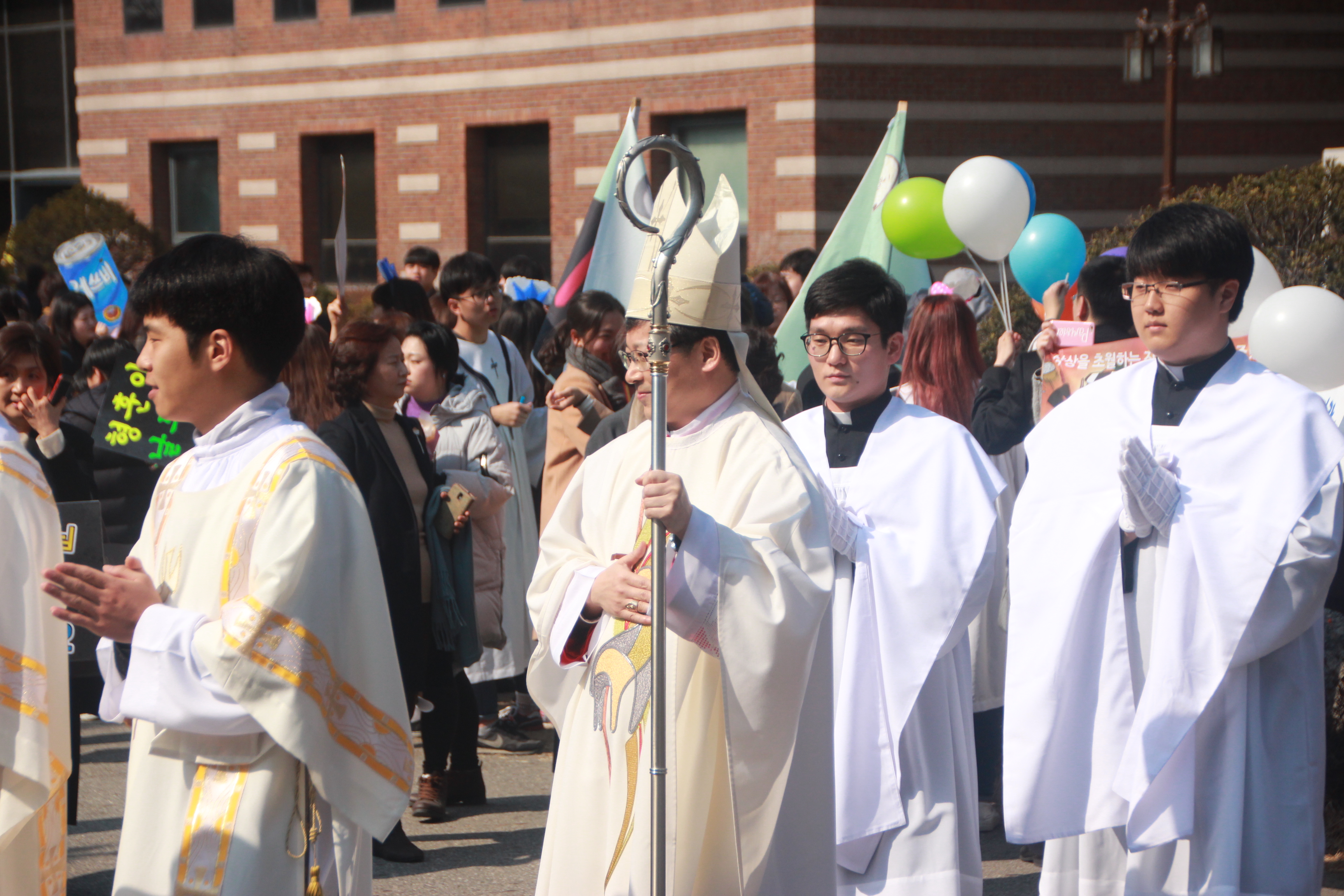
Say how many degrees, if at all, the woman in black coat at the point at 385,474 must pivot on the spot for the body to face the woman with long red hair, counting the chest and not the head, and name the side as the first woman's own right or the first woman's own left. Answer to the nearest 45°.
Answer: approximately 45° to the first woman's own left

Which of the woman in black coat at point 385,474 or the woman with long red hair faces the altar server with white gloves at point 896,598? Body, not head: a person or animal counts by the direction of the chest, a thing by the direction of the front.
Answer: the woman in black coat

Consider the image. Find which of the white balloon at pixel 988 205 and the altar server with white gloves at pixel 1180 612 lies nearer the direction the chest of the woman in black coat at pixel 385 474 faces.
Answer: the altar server with white gloves

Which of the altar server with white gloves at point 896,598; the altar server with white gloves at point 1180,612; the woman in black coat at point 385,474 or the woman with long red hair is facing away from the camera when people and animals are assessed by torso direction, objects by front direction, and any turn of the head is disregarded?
the woman with long red hair

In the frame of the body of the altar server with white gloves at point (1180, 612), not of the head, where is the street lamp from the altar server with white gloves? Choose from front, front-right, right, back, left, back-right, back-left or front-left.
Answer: back-right

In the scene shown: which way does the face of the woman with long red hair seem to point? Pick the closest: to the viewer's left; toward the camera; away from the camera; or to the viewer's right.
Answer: away from the camera

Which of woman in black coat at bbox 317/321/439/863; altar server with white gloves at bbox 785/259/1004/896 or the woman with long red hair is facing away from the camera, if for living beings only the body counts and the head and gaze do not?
the woman with long red hair

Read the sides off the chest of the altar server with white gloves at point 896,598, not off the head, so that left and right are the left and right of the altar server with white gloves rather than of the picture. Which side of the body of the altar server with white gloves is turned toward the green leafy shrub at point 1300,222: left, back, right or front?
back

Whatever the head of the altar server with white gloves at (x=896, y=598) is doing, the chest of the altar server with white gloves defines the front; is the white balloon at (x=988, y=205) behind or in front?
behind

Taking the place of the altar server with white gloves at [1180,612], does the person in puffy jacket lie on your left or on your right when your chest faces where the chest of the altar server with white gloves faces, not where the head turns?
on your right

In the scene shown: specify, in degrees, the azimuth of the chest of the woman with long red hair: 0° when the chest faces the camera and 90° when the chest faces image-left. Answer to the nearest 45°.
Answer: approximately 180°
